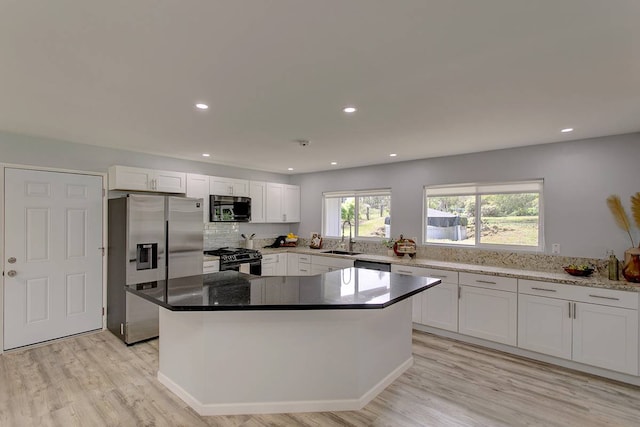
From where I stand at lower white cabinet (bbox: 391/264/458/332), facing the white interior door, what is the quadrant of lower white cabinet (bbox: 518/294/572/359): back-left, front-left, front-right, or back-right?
back-left

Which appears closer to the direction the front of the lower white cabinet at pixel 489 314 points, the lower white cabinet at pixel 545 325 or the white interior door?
the white interior door

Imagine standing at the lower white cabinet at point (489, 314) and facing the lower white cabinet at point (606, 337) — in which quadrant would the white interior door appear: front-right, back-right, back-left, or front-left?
back-right

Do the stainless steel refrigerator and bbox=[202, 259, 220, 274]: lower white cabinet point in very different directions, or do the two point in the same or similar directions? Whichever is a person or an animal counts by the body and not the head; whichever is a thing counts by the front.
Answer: same or similar directions

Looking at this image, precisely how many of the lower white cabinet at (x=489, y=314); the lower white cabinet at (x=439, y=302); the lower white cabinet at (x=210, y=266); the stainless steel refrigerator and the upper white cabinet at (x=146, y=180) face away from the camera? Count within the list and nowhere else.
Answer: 0

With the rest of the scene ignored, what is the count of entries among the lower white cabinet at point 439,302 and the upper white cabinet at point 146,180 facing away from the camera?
0

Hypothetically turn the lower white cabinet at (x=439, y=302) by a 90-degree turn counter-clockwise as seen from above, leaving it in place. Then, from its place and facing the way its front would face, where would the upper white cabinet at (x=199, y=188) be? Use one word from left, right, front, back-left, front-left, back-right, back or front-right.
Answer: back-right

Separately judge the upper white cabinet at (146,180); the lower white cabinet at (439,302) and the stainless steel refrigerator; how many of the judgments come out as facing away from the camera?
0

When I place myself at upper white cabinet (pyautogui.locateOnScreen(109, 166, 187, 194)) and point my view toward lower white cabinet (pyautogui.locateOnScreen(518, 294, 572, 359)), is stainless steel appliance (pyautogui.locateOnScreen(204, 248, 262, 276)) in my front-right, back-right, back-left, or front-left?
front-left

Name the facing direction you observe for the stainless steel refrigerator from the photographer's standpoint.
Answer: facing the viewer and to the right of the viewer

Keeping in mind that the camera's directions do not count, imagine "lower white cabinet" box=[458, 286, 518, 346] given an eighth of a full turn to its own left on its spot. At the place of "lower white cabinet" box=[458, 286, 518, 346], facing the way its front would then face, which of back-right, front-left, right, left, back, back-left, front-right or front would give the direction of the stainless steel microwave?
right

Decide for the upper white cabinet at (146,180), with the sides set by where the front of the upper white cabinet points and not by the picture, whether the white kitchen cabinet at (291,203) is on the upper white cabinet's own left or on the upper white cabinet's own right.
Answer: on the upper white cabinet's own left

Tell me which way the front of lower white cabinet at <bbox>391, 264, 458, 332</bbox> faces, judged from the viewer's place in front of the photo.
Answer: facing the viewer and to the left of the viewer

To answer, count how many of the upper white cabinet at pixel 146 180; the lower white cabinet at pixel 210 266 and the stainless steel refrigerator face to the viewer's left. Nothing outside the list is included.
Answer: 0

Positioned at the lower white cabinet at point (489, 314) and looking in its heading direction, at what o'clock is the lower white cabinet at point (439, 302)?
the lower white cabinet at point (439, 302) is roughly at 2 o'clock from the lower white cabinet at point (489, 314).

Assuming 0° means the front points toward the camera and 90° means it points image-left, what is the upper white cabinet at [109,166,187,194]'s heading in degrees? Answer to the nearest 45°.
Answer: approximately 315°

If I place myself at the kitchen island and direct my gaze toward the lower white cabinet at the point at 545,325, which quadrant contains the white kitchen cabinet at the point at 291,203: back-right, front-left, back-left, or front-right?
front-left

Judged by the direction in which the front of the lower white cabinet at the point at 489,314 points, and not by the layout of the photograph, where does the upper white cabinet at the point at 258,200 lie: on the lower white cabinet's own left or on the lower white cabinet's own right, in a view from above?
on the lower white cabinet's own right

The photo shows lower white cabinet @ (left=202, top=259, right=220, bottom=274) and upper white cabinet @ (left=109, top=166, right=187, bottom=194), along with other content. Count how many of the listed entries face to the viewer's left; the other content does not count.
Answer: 0
